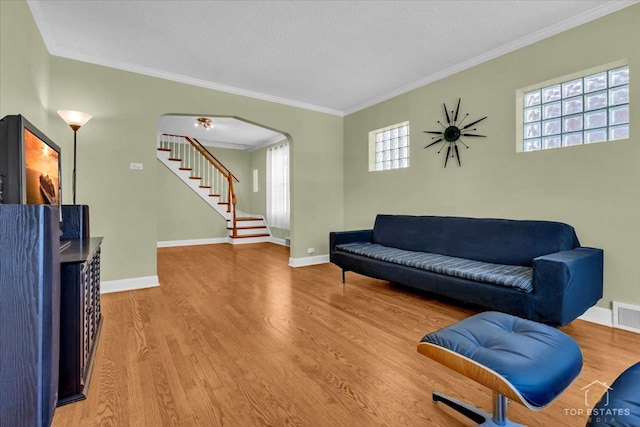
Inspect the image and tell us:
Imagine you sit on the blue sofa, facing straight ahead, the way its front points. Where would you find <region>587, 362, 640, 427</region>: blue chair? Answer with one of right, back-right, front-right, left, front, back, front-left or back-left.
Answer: front-left

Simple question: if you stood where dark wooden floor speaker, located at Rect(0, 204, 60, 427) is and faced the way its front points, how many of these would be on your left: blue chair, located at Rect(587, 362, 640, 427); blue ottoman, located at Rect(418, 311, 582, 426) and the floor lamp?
1

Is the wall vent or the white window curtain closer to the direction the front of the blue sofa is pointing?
the white window curtain

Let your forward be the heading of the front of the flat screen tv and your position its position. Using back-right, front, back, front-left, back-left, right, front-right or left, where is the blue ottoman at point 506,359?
front

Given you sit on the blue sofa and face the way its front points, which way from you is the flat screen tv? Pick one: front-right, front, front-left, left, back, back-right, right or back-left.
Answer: front

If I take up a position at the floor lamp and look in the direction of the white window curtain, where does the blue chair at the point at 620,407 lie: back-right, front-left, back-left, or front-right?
back-right

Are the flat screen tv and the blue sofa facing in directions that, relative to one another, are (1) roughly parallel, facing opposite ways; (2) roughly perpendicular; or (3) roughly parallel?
roughly parallel, facing opposite ways

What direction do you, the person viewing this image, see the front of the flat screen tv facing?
facing the viewer and to the right of the viewer

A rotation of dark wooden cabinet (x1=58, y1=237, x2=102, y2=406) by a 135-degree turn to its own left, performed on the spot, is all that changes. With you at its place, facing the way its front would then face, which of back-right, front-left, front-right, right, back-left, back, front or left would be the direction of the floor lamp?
front-right

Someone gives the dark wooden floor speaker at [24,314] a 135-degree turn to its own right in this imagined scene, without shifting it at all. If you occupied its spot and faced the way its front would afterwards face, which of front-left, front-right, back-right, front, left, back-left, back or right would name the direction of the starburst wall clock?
back-left

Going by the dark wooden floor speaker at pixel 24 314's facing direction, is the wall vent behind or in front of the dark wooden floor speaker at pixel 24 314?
in front

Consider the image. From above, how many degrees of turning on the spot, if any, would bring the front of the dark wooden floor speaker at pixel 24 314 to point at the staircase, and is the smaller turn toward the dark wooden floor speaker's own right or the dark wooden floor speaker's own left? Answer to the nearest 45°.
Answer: approximately 45° to the dark wooden floor speaker's own left

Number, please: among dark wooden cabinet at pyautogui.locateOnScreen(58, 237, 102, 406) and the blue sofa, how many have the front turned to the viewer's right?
1

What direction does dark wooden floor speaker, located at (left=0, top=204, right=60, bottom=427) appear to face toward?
to the viewer's right

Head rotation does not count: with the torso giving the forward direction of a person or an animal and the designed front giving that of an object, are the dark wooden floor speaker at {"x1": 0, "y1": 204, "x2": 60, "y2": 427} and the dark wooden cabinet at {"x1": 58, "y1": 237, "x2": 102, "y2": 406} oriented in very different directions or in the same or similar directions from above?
same or similar directions
